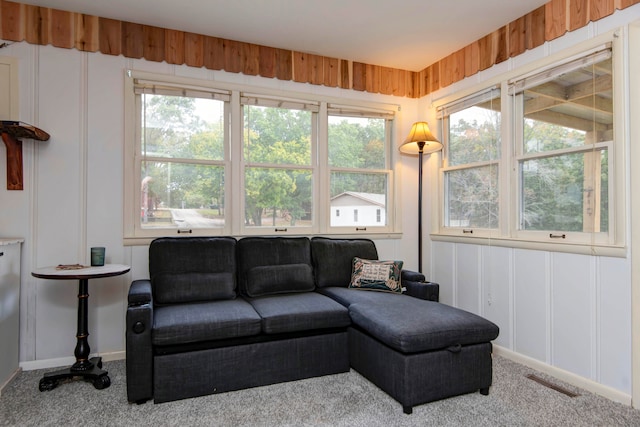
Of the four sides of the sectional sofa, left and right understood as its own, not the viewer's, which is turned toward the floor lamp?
left

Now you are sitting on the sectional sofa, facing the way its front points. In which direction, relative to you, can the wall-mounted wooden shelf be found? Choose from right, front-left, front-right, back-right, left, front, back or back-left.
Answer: back-right

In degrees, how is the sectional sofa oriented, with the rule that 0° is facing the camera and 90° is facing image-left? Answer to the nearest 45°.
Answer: approximately 315°

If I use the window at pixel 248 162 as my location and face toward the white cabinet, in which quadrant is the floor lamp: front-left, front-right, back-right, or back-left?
back-left

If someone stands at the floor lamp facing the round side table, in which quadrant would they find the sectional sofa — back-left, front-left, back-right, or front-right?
front-left

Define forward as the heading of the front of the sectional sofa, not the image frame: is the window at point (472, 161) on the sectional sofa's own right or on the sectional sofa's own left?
on the sectional sofa's own left

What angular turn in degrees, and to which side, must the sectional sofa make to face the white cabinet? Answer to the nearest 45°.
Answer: approximately 135° to its right

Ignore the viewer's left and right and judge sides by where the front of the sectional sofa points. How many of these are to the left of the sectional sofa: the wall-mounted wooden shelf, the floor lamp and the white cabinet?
1
